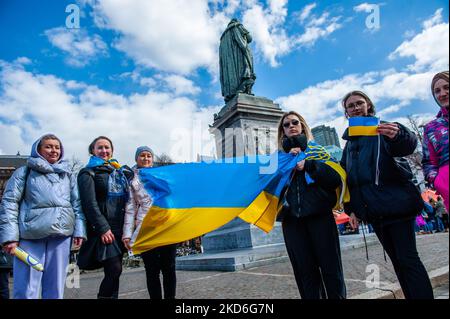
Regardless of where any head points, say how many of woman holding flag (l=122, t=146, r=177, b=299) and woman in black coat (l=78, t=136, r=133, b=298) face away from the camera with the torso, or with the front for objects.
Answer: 0

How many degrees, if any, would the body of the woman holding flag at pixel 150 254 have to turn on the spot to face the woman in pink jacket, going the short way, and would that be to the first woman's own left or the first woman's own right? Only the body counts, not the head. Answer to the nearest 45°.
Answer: approximately 45° to the first woman's own left

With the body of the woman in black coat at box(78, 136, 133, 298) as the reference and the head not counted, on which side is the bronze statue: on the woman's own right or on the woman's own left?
on the woman's own left

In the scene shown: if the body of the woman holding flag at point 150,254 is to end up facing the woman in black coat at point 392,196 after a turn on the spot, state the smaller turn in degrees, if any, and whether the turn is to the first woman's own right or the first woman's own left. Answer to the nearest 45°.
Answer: approximately 45° to the first woman's own left

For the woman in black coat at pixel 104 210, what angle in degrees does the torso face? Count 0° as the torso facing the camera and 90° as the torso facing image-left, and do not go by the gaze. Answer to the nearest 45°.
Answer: approximately 315°

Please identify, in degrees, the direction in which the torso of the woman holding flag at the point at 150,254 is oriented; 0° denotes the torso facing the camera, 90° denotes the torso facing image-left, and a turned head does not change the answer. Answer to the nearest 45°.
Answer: approximately 0°
